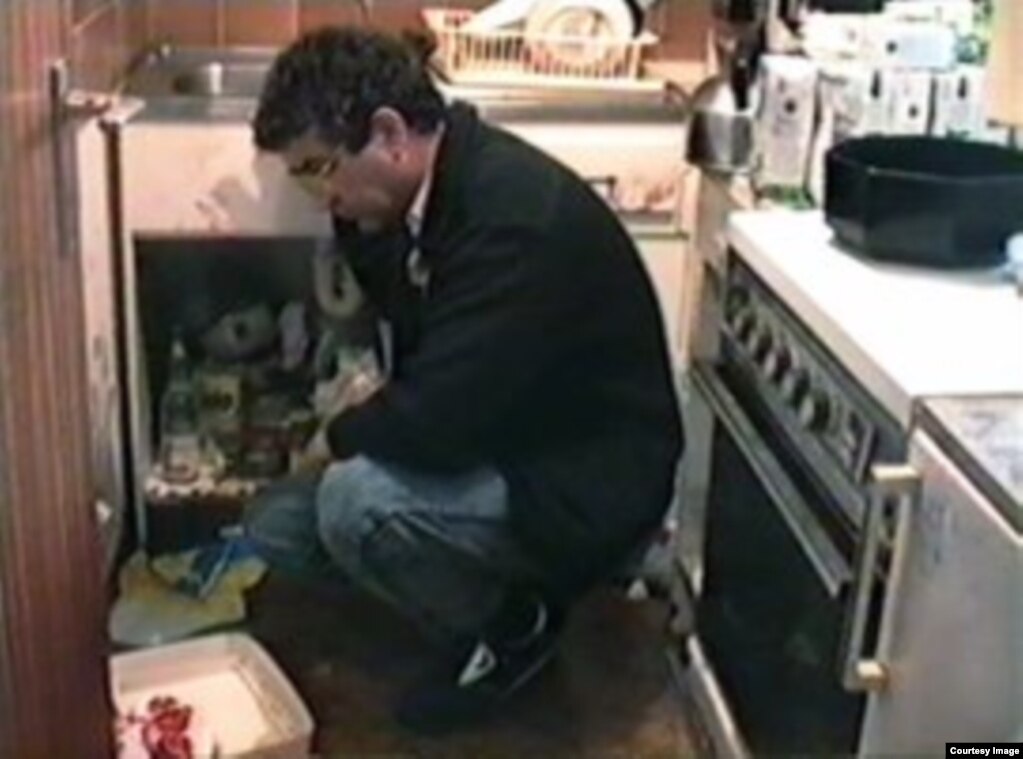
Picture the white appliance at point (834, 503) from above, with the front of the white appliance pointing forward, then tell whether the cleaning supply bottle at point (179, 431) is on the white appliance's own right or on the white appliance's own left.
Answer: on the white appliance's own right

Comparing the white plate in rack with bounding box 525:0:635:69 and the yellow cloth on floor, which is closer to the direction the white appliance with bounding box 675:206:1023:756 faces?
the yellow cloth on floor

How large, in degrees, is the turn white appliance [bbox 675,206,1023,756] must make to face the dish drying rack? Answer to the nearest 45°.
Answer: approximately 90° to its right

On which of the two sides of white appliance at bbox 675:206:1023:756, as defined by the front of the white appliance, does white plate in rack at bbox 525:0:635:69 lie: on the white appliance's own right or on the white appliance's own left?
on the white appliance's own right

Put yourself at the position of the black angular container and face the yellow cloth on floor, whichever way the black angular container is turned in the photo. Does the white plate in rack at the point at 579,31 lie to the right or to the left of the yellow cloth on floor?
right

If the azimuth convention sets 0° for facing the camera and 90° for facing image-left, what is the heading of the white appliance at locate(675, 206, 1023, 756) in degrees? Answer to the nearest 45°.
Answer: approximately 45°

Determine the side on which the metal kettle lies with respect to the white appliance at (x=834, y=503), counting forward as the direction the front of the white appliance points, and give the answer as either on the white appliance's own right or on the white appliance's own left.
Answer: on the white appliance's own right

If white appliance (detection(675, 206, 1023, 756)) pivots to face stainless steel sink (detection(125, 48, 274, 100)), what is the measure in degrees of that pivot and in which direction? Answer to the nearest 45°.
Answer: approximately 90° to its right
